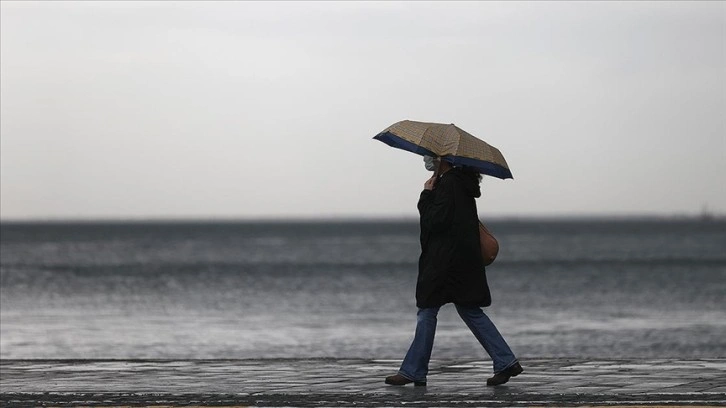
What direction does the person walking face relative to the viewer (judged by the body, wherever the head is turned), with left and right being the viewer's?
facing to the left of the viewer

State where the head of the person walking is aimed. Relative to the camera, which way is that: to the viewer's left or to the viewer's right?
to the viewer's left
